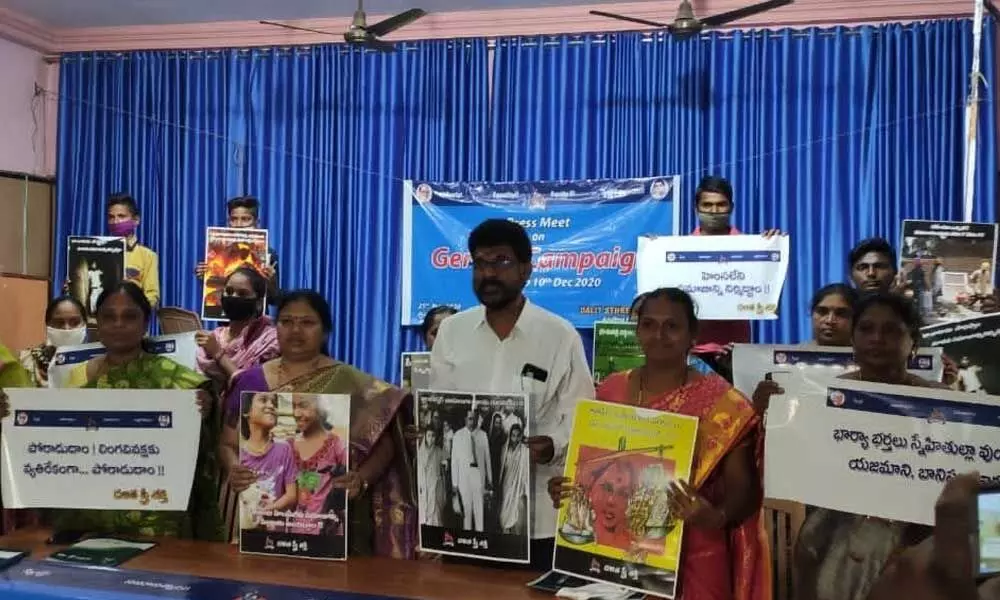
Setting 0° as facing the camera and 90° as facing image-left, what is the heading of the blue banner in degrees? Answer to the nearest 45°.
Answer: approximately 0°

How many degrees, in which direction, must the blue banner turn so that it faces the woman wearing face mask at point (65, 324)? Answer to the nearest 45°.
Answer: approximately 45° to its right

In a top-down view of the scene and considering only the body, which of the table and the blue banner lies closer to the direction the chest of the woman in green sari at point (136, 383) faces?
the table

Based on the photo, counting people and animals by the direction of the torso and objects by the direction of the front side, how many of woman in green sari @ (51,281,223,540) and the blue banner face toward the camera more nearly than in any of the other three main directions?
2

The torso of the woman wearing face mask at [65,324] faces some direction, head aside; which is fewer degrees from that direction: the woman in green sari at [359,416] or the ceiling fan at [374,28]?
the woman in green sari

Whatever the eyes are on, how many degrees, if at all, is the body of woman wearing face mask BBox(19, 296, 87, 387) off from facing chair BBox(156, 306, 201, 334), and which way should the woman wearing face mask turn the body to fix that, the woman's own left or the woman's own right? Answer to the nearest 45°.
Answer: approximately 135° to the woman's own left

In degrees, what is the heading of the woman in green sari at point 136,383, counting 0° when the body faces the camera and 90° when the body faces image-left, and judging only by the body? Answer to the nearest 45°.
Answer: approximately 0°
